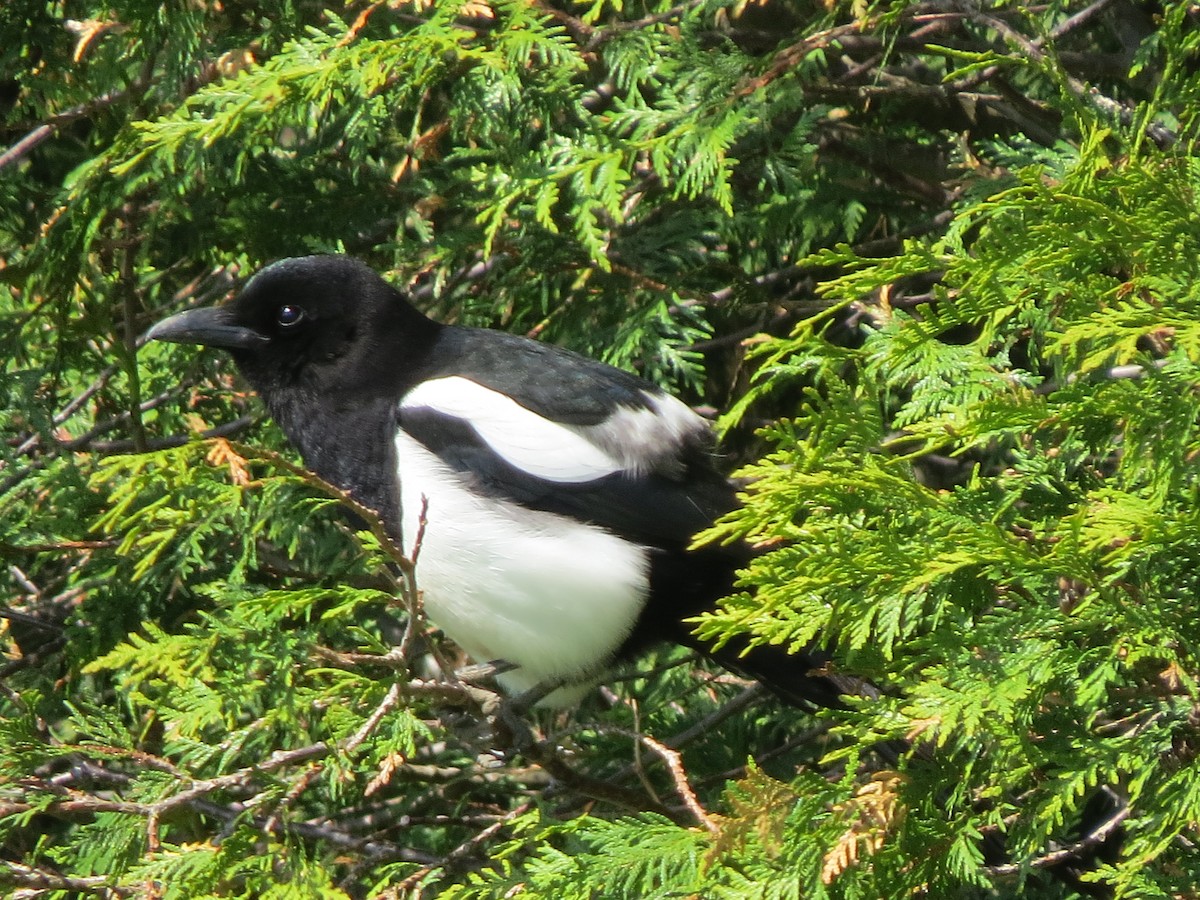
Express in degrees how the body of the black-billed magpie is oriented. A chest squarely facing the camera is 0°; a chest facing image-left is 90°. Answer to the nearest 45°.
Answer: approximately 90°
